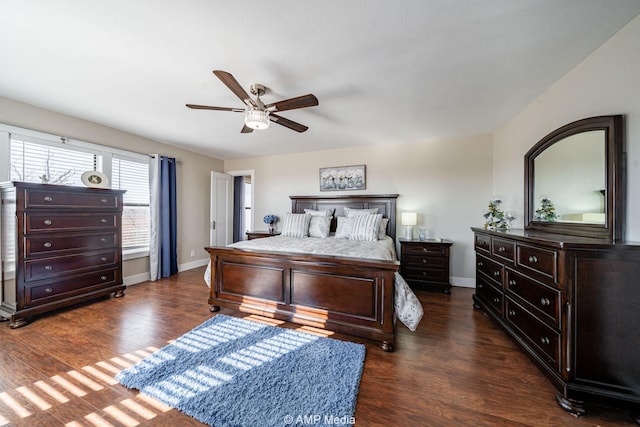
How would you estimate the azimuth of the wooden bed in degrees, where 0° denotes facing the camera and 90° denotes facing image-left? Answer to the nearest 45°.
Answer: approximately 45°

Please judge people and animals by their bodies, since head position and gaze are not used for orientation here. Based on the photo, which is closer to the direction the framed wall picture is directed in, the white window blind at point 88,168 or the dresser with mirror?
the dresser with mirror

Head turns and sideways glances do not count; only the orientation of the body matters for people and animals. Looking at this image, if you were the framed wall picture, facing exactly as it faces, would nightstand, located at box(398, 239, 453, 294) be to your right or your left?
on your left

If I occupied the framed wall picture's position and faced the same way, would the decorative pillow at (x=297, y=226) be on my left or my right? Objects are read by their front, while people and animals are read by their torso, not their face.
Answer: on my right

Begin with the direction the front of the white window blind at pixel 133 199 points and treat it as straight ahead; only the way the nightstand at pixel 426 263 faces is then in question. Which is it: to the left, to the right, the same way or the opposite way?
to the right

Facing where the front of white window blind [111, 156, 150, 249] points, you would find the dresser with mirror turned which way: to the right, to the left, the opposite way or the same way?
the opposite way

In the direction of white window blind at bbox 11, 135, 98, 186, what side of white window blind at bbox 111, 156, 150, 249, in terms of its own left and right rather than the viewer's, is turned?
right

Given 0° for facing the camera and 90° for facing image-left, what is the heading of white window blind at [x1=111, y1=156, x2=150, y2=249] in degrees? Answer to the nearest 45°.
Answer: approximately 315°
